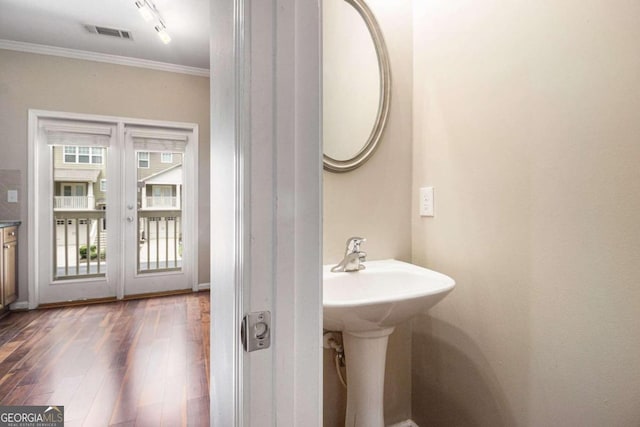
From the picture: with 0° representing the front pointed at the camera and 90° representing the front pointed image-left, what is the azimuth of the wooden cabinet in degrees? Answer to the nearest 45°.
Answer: approximately 315°

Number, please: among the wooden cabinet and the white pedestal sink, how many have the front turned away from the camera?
0

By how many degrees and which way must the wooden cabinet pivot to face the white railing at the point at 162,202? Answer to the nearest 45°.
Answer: approximately 45° to its left

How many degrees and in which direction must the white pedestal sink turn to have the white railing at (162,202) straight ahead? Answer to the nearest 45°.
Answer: approximately 180°

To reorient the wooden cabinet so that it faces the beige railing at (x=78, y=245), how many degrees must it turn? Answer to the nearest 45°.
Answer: approximately 45° to its left

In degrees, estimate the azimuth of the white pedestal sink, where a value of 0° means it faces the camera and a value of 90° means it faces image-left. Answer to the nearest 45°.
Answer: approximately 315°

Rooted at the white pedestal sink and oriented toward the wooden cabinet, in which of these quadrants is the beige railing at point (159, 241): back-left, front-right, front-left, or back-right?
front-right

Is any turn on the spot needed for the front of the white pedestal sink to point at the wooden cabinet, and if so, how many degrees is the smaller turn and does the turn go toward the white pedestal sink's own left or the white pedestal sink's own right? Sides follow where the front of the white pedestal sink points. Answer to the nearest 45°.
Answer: approximately 135° to the white pedestal sink's own right

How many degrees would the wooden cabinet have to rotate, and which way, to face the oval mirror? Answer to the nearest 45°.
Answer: approximately 45° to its right

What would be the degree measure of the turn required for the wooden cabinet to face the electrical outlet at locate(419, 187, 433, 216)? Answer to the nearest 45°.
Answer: approximately 45° to its right

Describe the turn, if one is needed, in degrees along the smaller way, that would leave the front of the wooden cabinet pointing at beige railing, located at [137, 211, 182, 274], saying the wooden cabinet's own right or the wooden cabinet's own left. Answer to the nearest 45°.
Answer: approximately 45° to the wooden cabinet's own left
